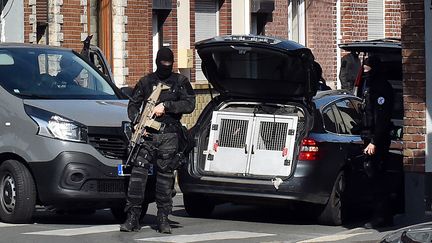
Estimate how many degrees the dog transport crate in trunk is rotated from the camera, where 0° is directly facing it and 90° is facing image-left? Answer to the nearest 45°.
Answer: approximately 0°

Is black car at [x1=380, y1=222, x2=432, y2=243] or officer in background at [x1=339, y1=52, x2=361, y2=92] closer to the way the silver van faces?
the black car

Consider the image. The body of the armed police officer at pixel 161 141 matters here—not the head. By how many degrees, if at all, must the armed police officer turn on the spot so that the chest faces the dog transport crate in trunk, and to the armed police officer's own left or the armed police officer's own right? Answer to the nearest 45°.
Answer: approximately 135° to the armed police officer's own left

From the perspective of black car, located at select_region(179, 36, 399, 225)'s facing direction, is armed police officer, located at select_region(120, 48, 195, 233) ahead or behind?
behind

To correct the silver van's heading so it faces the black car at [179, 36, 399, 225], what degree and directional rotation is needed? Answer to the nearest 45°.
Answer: approximately 45° to its left

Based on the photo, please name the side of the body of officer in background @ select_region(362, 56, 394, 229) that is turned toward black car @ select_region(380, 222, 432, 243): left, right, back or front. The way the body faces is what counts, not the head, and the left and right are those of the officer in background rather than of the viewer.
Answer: left

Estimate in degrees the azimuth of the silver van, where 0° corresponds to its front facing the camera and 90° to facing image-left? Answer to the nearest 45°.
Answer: approximately 315°

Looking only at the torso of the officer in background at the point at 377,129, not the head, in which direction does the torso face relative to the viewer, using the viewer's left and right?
facing to the left of the viewer
